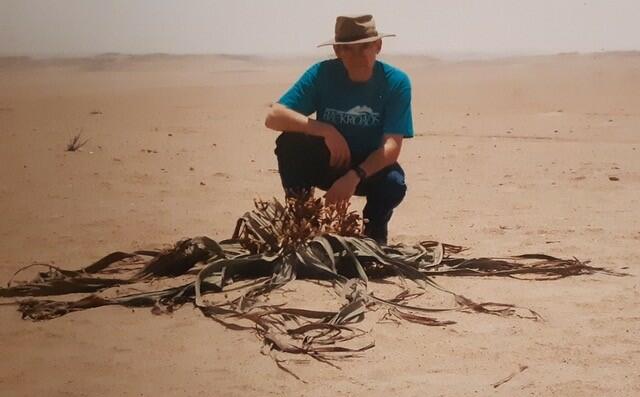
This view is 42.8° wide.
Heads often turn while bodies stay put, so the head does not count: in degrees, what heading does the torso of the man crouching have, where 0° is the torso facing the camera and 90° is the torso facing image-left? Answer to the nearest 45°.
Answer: approximately 0°
